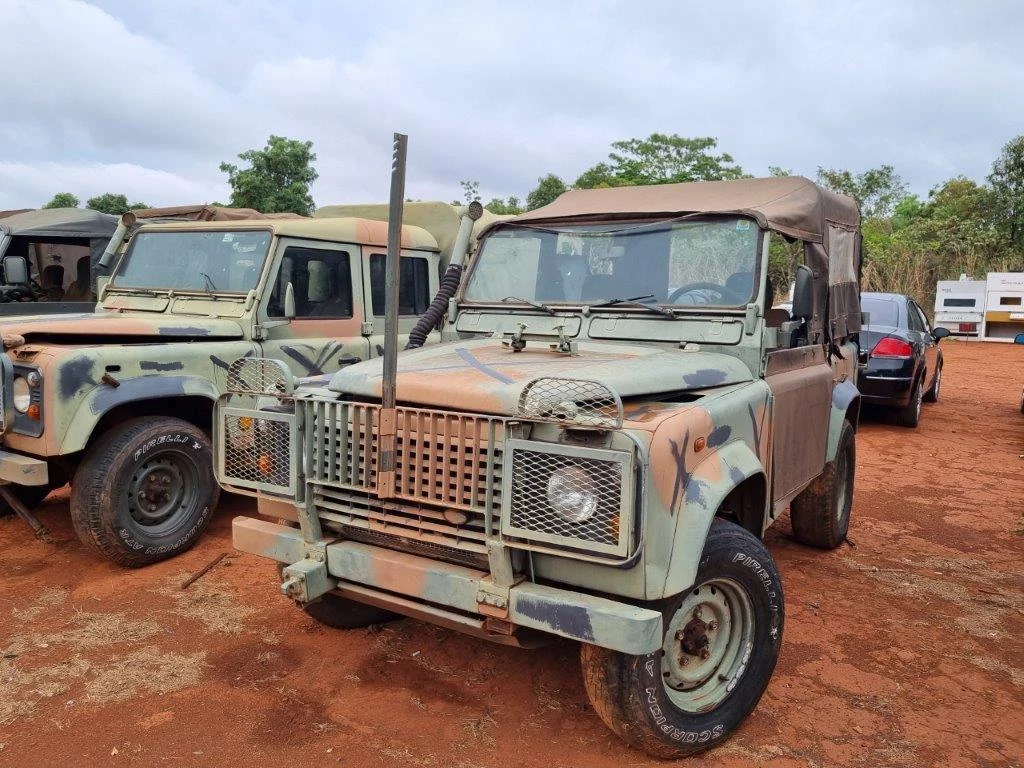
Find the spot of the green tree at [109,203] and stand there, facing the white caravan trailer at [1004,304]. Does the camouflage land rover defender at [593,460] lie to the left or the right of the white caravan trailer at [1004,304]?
right

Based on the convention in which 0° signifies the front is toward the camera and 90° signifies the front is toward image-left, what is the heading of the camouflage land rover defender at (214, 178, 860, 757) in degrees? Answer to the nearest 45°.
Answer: approximately 45°

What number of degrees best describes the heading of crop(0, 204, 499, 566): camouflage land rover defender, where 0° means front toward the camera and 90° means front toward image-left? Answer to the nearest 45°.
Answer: approximately 45°

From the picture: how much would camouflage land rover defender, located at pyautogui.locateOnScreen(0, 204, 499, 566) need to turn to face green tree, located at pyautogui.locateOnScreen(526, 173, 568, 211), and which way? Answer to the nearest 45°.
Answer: approximately 180°

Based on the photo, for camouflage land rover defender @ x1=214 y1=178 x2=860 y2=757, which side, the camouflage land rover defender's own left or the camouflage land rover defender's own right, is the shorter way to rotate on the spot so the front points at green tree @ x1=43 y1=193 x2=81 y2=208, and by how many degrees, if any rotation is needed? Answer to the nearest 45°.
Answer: approximately 90° to the camouflage land rover defender's own right

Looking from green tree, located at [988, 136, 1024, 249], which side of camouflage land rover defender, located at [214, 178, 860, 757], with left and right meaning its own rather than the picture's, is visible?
back

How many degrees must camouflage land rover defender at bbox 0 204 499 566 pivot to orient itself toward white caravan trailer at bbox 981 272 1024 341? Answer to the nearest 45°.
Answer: approximately 180°

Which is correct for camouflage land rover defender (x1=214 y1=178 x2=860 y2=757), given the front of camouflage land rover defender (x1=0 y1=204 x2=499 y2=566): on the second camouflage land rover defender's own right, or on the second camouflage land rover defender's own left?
on the second camouflage land rover defender's own left

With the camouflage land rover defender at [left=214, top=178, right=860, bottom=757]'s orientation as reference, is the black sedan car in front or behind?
behind

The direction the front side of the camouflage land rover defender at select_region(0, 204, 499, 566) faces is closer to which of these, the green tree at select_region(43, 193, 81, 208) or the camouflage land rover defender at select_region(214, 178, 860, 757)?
the camouflage land rover defender

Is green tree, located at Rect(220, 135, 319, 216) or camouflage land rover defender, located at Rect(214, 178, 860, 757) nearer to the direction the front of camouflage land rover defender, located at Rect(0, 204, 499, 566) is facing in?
the camouflage land rover defender

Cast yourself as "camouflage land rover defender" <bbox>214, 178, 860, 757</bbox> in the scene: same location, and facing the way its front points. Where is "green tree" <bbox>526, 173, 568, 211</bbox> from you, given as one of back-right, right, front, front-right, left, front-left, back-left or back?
back-right

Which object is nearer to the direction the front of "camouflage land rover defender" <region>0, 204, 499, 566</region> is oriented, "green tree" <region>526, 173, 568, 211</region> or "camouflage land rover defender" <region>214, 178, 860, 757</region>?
the camouflage land rover defender
